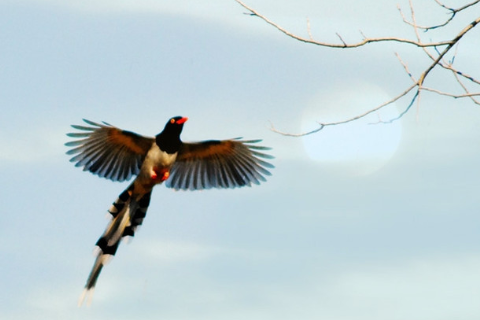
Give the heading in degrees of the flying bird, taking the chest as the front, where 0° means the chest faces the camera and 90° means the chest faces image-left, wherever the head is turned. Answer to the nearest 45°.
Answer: approximately 315°
